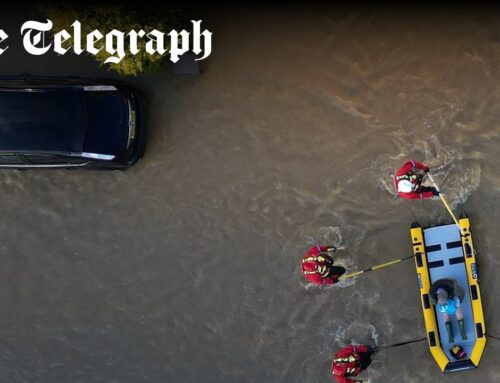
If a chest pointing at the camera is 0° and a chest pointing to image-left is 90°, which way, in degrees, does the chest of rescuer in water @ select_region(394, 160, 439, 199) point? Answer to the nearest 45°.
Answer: approximately 270°

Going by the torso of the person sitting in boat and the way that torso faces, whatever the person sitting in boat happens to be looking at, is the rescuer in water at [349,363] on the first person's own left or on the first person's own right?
on the first person's own right

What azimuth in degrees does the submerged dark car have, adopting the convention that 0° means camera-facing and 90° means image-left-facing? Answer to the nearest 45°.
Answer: approximately 90°

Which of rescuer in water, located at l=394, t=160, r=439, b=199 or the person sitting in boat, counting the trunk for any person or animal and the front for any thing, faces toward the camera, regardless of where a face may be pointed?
the person sitting in boat

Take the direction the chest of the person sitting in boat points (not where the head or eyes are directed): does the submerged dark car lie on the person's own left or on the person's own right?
on the person's own right

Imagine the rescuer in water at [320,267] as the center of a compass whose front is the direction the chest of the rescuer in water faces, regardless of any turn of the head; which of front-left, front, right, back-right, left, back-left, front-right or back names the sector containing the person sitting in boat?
front

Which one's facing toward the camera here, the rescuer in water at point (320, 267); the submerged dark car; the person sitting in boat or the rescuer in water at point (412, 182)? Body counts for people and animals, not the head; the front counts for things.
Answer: the person sitting in boat

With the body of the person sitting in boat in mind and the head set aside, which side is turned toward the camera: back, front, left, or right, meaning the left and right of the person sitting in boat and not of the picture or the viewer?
front

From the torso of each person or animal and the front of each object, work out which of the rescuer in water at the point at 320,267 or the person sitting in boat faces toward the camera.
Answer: the person sitting in boat

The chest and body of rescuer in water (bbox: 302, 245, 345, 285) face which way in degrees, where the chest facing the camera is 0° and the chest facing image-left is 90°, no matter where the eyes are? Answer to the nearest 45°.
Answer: approximately 270°
